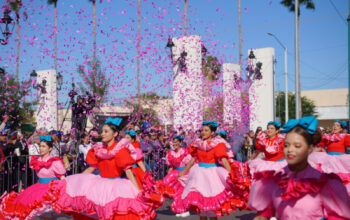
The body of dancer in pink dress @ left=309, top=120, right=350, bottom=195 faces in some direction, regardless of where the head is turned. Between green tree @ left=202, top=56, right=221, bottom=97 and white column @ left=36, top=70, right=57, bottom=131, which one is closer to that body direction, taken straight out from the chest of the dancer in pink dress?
the white column

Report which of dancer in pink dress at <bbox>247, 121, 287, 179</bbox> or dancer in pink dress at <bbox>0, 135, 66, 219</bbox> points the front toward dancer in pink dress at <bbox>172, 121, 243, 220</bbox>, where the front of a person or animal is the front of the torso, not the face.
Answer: dancer in pink dress at <bbox>247, 121, 287, 179</bbox>

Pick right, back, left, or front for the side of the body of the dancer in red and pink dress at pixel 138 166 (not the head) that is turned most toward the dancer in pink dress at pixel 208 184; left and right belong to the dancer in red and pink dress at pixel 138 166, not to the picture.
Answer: left

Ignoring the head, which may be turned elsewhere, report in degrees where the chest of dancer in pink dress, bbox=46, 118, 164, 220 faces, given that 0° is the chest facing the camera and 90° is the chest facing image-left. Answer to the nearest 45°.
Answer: approximately 45°

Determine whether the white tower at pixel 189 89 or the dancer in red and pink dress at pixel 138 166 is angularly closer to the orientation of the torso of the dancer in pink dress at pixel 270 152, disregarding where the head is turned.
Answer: the dancer in red and pink dress

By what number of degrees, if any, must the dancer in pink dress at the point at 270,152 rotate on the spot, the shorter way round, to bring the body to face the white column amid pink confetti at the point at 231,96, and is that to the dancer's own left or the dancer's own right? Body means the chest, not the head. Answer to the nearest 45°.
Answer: approximately 135° to the dancer's own right

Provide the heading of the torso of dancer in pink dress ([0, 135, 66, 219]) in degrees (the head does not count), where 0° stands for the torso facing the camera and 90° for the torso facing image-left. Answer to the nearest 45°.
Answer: approximately 45°

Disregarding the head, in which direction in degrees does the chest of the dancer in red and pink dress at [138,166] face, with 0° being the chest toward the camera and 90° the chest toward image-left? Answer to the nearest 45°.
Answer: approximately 45°

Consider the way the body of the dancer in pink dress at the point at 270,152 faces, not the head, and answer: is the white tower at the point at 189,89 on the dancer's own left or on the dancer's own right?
on the dancer's own right
